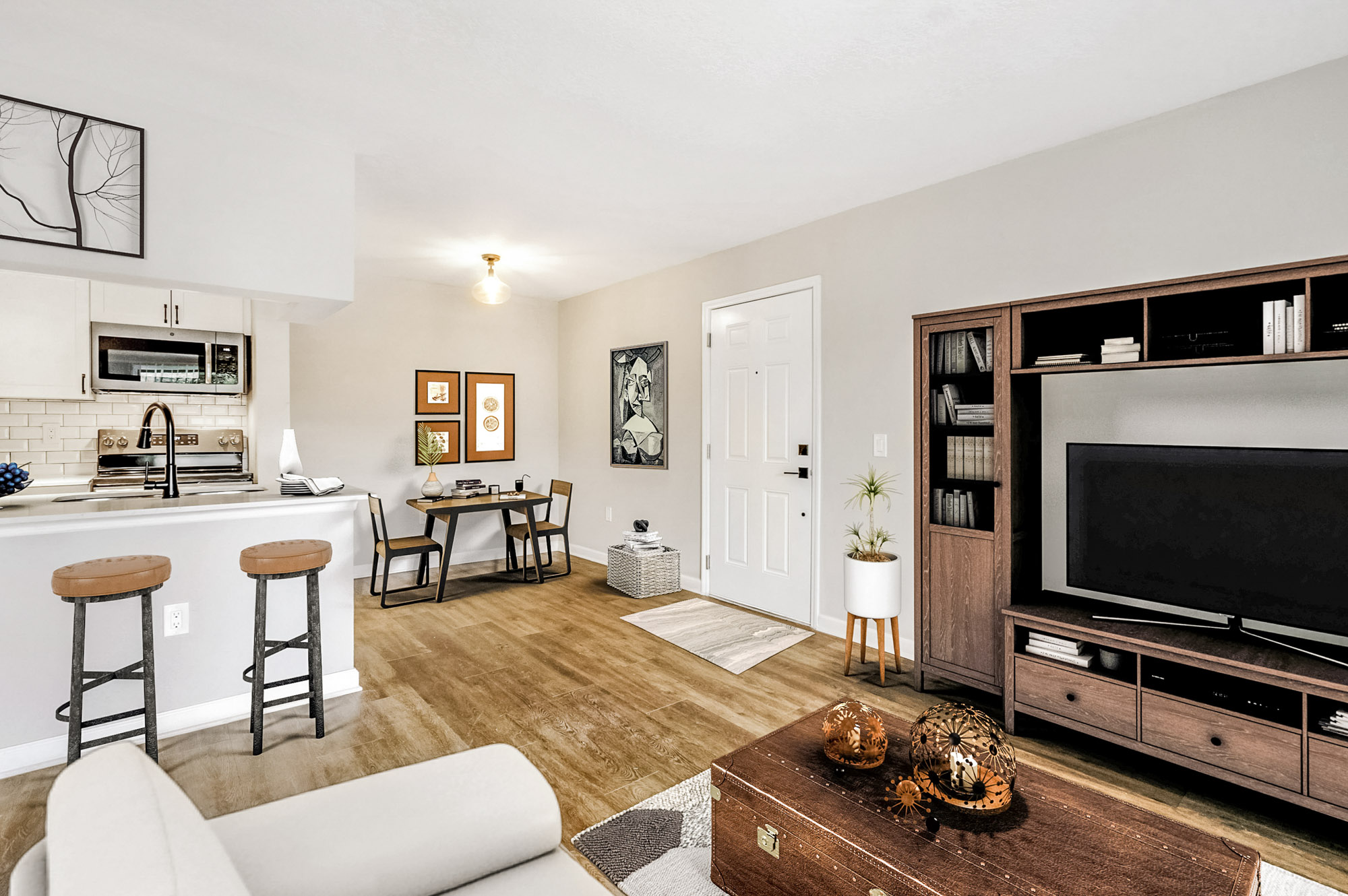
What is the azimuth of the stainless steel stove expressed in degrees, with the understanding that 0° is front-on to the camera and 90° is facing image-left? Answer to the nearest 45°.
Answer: approximately 0°

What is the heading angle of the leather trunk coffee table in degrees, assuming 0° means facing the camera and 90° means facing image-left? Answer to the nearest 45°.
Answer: approximately 45°

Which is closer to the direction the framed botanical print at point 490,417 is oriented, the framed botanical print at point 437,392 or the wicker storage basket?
the wicker storage basket
